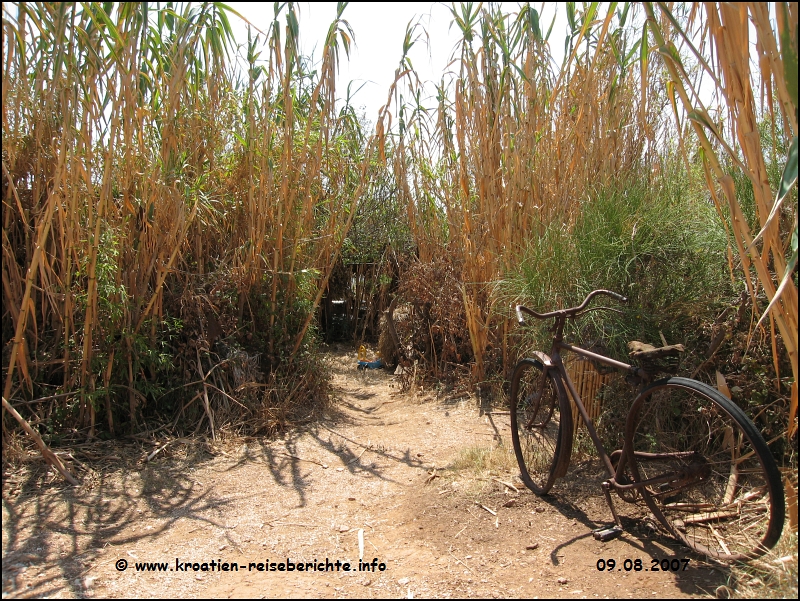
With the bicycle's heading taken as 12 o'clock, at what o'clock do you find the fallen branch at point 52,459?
The fallen branch is roughly at 10 o'clock from the bicycle.

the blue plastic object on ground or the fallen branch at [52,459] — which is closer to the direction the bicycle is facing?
the blue plastic object on ground

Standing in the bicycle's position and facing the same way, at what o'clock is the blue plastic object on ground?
The blue plastic object on ground is roughly at 12 o'clock from the bicycle.

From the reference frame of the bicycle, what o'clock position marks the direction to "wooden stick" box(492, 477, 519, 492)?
The wooden stick is roughly at 11 o'clock from the bicycle.

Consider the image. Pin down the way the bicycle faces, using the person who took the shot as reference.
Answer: facing away from the viewer and to the left of the viewer
